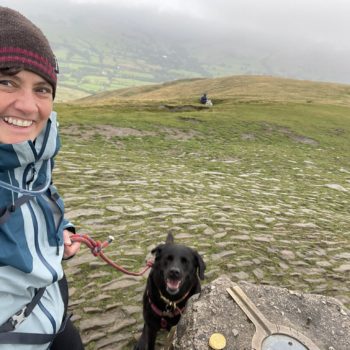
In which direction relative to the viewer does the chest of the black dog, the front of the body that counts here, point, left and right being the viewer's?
facing the viewer

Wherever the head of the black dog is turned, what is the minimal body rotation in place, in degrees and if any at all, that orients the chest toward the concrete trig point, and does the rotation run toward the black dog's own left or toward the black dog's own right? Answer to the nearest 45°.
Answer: approximately 45° to the black dog's own left
